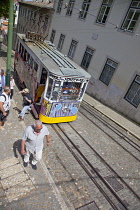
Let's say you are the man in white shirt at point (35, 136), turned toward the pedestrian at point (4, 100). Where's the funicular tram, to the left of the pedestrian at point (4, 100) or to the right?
right

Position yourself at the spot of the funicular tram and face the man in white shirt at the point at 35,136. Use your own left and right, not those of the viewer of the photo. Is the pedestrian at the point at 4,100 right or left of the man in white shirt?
right
